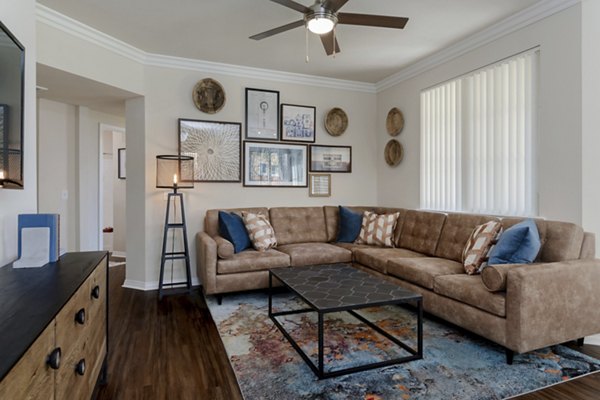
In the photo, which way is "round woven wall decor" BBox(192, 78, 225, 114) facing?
toward the camera

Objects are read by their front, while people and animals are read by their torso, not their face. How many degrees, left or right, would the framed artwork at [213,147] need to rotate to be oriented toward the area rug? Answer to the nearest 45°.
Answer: approximately 45° to its left

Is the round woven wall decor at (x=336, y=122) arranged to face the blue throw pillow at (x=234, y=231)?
no

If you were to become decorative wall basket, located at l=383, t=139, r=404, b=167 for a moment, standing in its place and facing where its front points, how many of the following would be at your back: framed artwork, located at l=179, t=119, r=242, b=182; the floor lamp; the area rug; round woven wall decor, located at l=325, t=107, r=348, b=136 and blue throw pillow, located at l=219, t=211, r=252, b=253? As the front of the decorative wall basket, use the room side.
0

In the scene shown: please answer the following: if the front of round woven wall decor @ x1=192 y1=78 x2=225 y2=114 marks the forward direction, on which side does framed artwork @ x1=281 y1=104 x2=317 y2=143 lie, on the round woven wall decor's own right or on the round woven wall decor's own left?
on the round woven wall decor's own left

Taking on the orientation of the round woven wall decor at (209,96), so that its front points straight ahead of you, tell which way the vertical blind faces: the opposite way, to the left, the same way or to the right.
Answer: to the right

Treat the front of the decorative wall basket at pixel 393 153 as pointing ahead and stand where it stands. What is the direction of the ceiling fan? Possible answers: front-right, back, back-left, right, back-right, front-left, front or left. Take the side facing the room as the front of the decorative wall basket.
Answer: front-left

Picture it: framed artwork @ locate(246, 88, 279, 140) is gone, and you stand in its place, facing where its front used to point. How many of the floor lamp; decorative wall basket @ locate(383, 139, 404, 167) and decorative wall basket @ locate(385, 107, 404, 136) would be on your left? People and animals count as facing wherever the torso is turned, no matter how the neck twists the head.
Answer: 2

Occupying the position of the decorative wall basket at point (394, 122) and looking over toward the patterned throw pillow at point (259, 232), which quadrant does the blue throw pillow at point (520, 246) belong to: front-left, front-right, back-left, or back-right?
front-left

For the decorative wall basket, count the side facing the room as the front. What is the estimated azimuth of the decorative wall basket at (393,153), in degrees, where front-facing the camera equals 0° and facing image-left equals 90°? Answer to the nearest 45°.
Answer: approximately 45°

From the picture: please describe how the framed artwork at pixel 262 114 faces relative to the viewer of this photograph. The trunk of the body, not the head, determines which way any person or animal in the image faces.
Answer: facing the viewer

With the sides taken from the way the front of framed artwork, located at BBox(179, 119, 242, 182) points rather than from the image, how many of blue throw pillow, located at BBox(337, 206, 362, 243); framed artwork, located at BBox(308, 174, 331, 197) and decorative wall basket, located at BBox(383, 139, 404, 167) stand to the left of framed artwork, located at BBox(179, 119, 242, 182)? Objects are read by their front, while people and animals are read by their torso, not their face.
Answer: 3

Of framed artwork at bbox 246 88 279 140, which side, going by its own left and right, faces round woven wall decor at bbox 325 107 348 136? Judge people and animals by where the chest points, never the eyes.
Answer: left

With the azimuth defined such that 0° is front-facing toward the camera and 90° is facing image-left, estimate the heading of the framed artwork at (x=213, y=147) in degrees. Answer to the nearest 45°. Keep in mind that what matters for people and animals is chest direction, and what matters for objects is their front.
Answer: approximately 0°

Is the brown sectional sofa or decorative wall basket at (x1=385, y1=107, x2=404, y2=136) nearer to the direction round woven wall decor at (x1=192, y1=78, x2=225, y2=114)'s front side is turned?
the brown sectional sofa

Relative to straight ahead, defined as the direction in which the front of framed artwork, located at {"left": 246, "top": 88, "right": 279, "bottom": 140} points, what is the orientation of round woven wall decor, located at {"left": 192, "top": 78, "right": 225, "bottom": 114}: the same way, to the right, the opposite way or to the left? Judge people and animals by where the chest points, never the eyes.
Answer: the same way

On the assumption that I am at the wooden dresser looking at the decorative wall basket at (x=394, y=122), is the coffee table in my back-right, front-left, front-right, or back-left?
front-right
